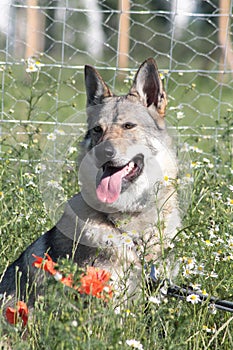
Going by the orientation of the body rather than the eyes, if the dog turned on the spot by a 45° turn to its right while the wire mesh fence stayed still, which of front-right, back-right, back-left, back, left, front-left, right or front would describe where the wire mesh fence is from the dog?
back

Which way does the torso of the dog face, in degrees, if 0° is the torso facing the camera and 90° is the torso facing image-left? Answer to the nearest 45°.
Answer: approximately 315°

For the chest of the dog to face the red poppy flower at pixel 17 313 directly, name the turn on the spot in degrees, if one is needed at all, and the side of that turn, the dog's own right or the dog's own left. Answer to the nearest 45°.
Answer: approximately 90° to the dog's own right

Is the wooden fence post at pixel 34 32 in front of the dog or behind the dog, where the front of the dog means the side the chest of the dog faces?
behind

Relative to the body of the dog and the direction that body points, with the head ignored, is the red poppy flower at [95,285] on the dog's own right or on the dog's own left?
on the dog's own right

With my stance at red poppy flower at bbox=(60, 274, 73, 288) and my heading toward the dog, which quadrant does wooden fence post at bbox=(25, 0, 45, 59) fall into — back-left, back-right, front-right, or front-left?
front-left

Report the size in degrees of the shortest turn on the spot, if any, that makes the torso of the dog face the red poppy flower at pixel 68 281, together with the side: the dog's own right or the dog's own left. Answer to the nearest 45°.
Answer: approximately 45° to the dog's own right
